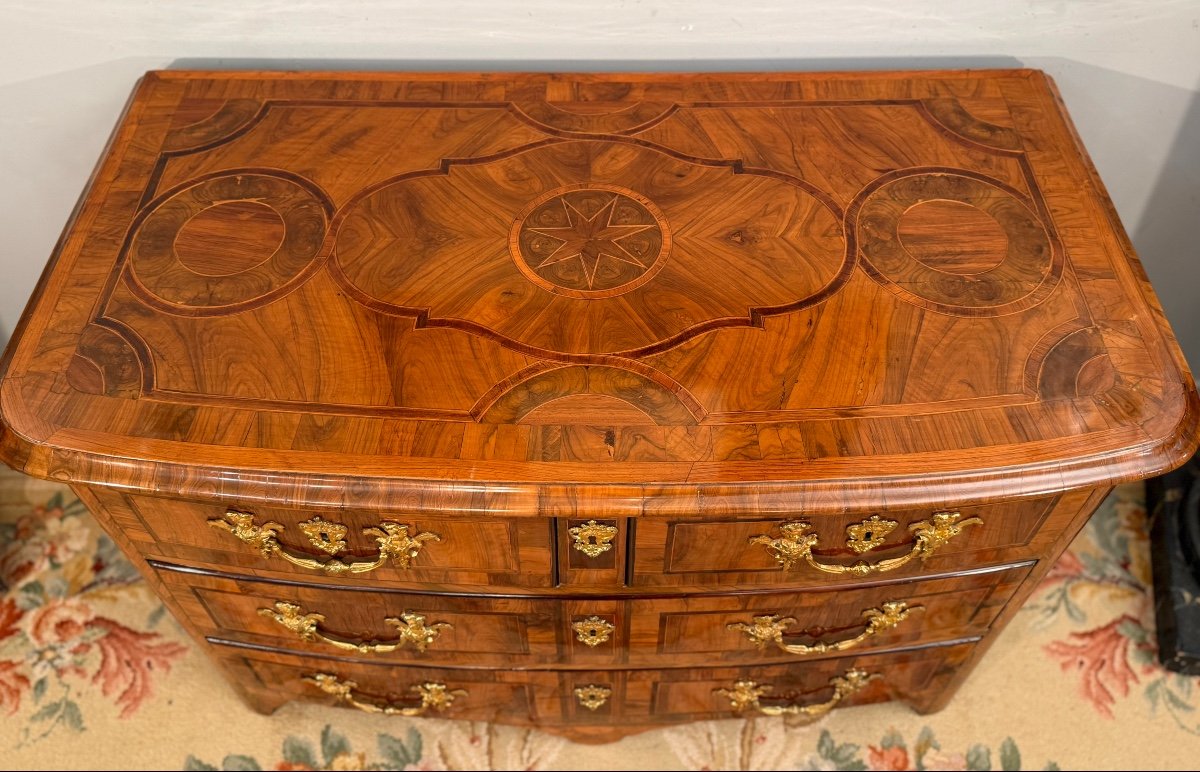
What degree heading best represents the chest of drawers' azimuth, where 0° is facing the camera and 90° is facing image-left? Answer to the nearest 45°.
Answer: approximately 0°

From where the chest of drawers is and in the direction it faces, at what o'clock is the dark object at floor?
The dark object at floor is roughly at 8 o'clock from the chest of drawers.
